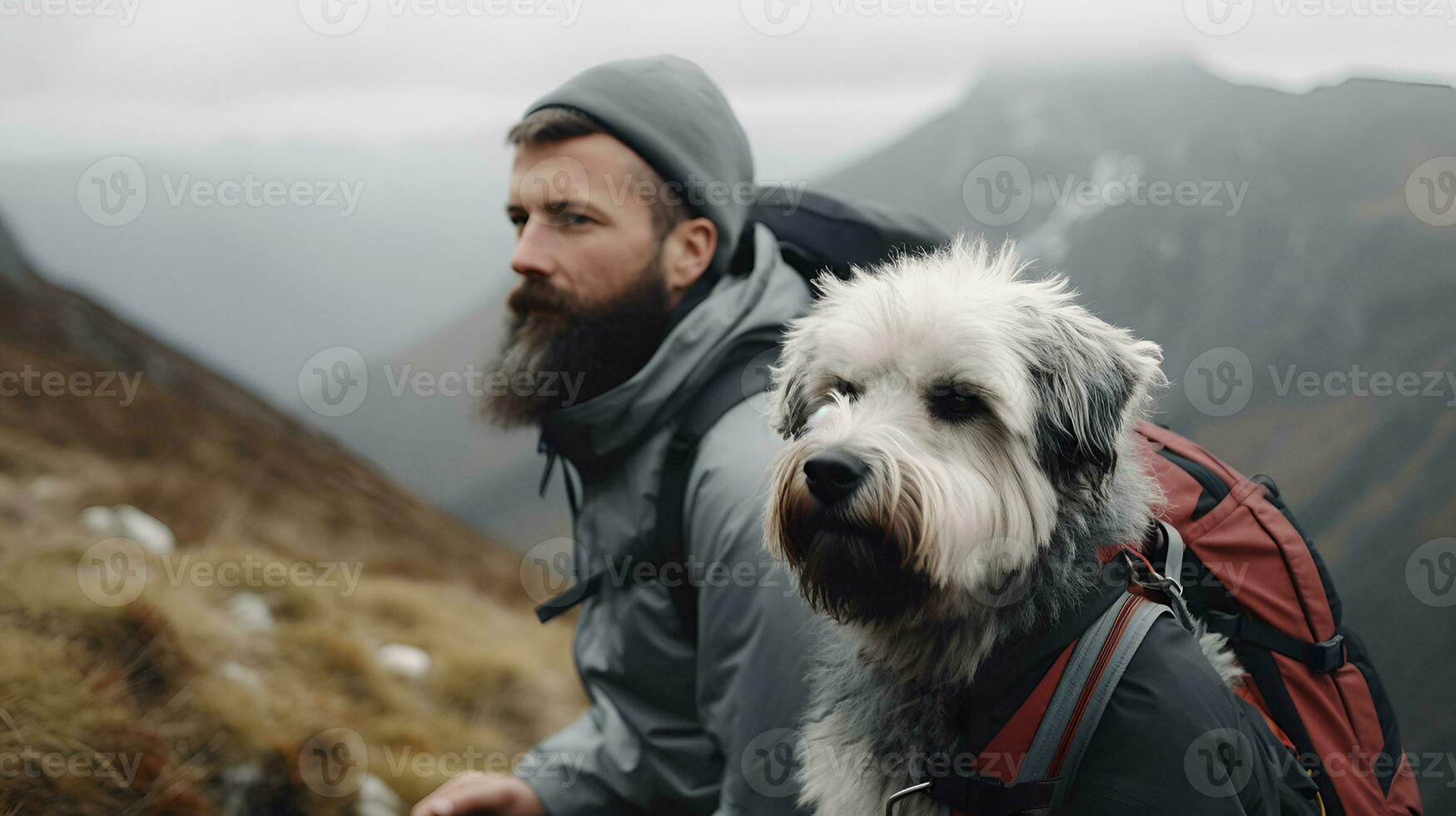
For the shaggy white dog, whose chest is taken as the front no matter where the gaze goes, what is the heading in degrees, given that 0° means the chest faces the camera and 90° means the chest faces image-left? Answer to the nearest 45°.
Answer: approximately 45°

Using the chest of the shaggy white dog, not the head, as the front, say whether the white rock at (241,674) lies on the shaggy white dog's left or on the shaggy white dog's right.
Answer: on the shaggy white dog's right

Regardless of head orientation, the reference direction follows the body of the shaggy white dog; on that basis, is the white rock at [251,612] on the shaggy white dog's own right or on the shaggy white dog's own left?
on the shaggy white dog's own right
